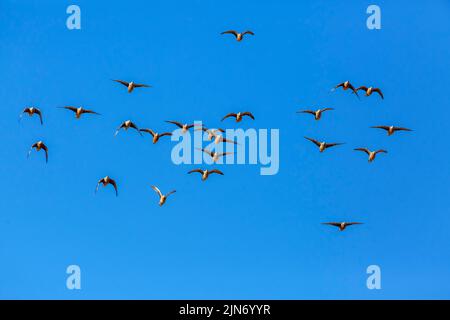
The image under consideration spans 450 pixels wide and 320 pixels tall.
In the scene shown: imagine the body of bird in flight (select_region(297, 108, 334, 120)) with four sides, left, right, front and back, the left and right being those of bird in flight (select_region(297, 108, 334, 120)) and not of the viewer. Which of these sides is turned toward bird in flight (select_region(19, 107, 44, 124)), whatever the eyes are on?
right

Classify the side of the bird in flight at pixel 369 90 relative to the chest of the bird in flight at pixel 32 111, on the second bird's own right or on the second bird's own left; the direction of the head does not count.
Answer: on the second bird's own left

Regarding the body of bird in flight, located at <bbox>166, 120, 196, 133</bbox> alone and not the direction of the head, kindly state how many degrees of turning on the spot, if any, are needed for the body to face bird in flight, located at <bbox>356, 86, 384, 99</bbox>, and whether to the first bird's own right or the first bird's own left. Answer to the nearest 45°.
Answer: approximately 90° to the first bird's own left

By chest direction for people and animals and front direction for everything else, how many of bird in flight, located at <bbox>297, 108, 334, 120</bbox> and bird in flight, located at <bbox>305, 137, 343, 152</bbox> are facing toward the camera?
2
